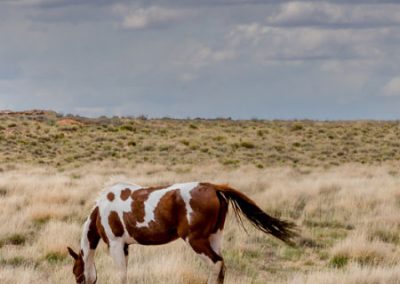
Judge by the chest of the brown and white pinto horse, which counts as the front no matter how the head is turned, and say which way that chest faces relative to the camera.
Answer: to the viewer's left
